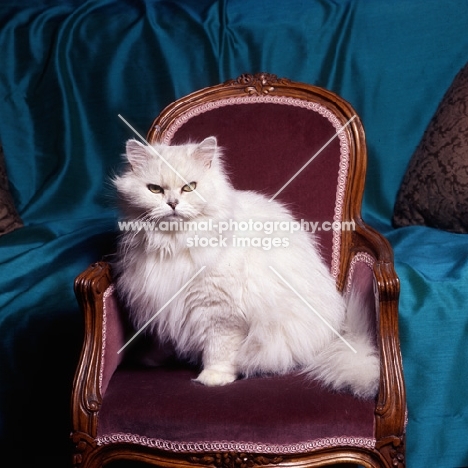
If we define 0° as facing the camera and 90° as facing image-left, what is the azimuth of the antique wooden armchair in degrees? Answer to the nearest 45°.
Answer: approximately 0°

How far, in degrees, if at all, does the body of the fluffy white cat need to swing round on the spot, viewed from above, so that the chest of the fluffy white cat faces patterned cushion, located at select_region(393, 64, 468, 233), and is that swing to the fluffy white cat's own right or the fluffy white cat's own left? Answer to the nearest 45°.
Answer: approximately 180°

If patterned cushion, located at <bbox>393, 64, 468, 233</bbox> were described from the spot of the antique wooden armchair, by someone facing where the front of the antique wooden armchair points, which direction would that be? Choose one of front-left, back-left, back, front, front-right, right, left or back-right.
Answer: back-left

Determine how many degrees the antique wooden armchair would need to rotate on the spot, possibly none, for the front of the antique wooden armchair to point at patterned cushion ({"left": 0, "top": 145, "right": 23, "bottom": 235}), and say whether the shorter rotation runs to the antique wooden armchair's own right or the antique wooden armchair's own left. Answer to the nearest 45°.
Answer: approximately 135° to the antique wooden armchair's own right

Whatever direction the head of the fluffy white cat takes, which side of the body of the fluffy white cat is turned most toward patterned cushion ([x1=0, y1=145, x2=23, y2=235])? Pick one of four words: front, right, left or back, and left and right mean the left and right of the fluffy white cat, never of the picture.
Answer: right

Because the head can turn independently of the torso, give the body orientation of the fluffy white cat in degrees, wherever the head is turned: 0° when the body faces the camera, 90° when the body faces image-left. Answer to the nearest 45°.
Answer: approximately 45°
